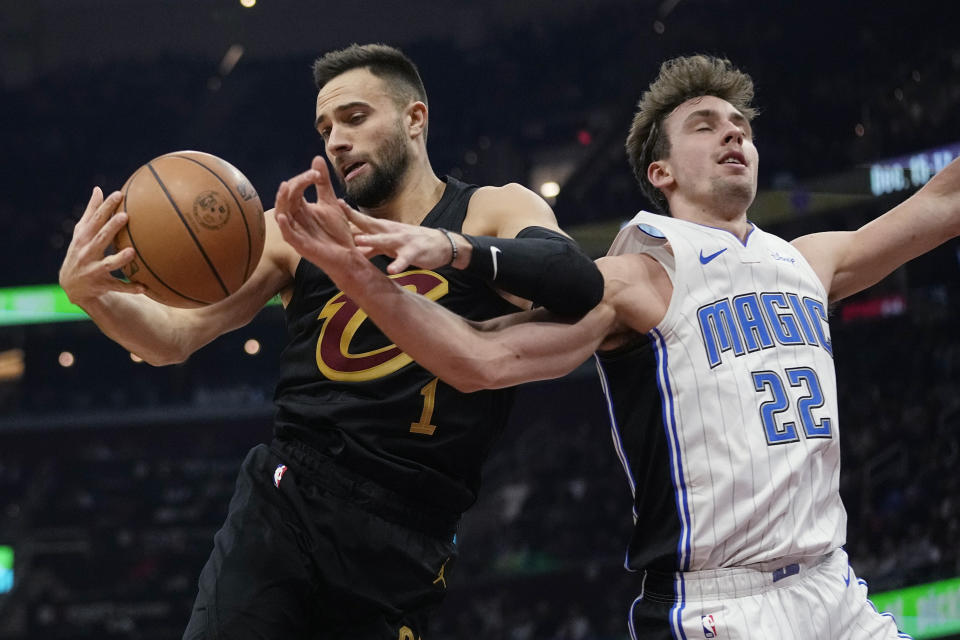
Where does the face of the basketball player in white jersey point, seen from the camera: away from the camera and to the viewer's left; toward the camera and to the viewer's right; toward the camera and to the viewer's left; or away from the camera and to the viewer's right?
toward the camera and to the viewer's right

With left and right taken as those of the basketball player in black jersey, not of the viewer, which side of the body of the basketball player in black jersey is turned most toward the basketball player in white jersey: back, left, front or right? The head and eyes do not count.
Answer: left

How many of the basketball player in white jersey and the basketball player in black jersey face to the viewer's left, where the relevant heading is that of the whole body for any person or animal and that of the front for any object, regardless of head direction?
0

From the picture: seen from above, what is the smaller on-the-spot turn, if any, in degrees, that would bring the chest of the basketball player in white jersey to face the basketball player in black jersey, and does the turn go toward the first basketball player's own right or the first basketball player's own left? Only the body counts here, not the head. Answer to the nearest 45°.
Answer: approximately 135° to the first basketball player's own right

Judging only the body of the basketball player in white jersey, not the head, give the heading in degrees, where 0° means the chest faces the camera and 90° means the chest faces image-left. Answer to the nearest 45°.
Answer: approximately 315°

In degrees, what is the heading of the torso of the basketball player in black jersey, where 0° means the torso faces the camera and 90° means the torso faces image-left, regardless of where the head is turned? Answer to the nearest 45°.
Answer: approximately 0°

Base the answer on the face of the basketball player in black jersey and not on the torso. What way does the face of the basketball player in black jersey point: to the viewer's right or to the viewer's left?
to the viewer's left
